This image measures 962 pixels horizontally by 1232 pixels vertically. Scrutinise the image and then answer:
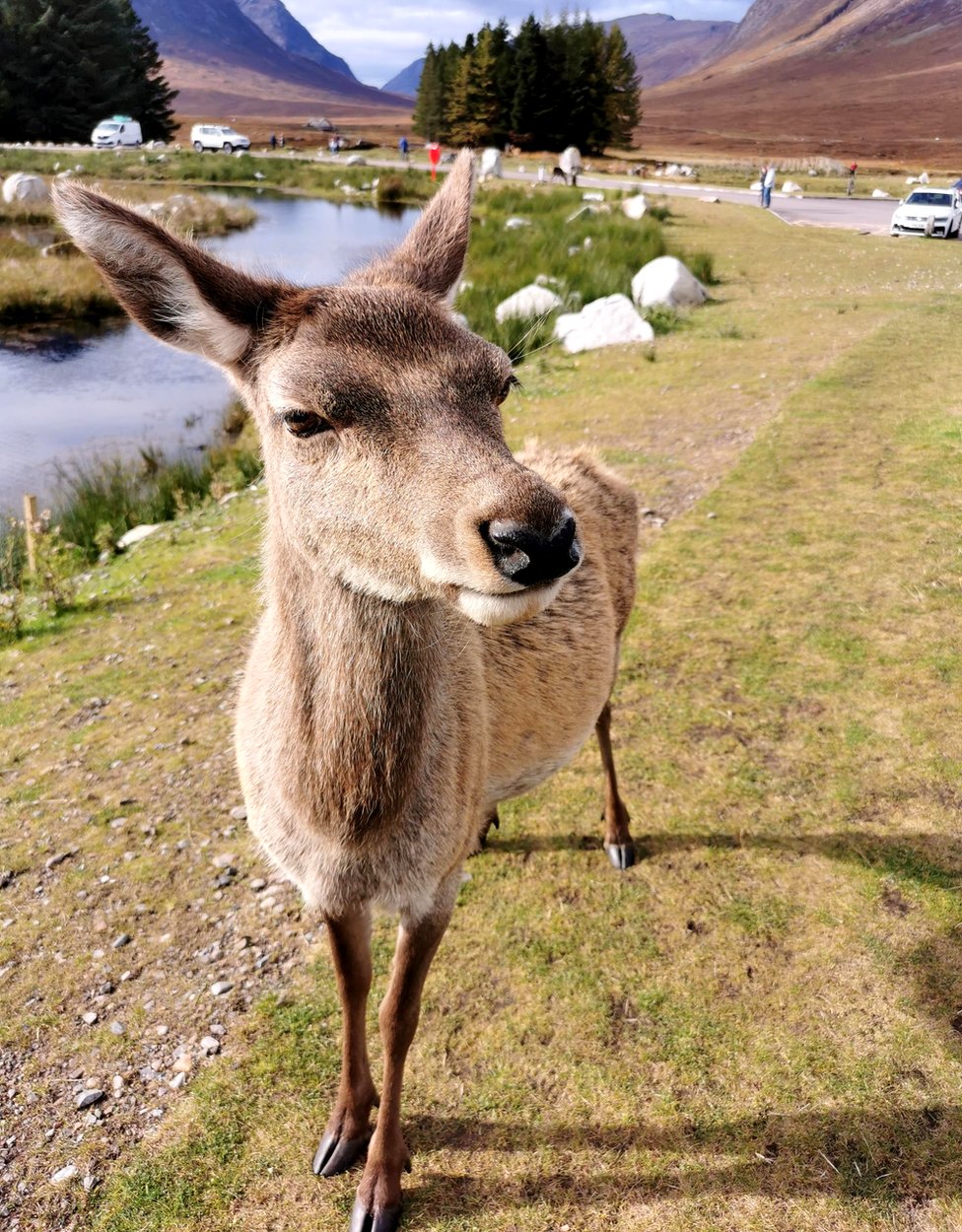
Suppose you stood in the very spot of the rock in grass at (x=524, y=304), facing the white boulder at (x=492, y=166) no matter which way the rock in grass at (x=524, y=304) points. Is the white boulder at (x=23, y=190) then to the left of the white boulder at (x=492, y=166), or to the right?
left

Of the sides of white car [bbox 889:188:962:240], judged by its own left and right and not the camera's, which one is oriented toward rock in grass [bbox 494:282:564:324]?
front

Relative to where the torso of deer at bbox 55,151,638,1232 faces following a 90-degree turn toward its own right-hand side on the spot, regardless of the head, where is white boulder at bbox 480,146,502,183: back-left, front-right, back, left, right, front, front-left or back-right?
front-right

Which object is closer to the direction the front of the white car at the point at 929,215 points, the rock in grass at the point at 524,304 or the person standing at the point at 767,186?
the rock in grass

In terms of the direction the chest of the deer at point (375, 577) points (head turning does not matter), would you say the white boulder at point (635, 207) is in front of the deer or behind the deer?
behind

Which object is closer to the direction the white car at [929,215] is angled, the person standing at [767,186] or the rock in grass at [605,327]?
the rock in grass

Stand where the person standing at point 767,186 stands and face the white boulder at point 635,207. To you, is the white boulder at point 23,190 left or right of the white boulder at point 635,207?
right

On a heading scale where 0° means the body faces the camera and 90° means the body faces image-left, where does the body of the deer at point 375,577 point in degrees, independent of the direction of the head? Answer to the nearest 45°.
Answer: approximately 45°

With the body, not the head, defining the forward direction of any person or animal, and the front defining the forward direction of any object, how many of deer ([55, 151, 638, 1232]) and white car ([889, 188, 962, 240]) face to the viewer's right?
0

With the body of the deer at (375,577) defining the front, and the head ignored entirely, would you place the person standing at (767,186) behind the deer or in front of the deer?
behind

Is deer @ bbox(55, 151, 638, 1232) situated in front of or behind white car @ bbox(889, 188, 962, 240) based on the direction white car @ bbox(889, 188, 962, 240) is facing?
in front

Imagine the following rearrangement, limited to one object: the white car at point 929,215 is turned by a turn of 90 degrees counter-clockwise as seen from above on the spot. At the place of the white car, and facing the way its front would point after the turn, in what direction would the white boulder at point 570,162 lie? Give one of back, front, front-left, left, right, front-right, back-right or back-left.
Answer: back

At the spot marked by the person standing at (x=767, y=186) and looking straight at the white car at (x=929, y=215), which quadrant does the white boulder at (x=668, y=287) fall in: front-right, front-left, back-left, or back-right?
front-right
